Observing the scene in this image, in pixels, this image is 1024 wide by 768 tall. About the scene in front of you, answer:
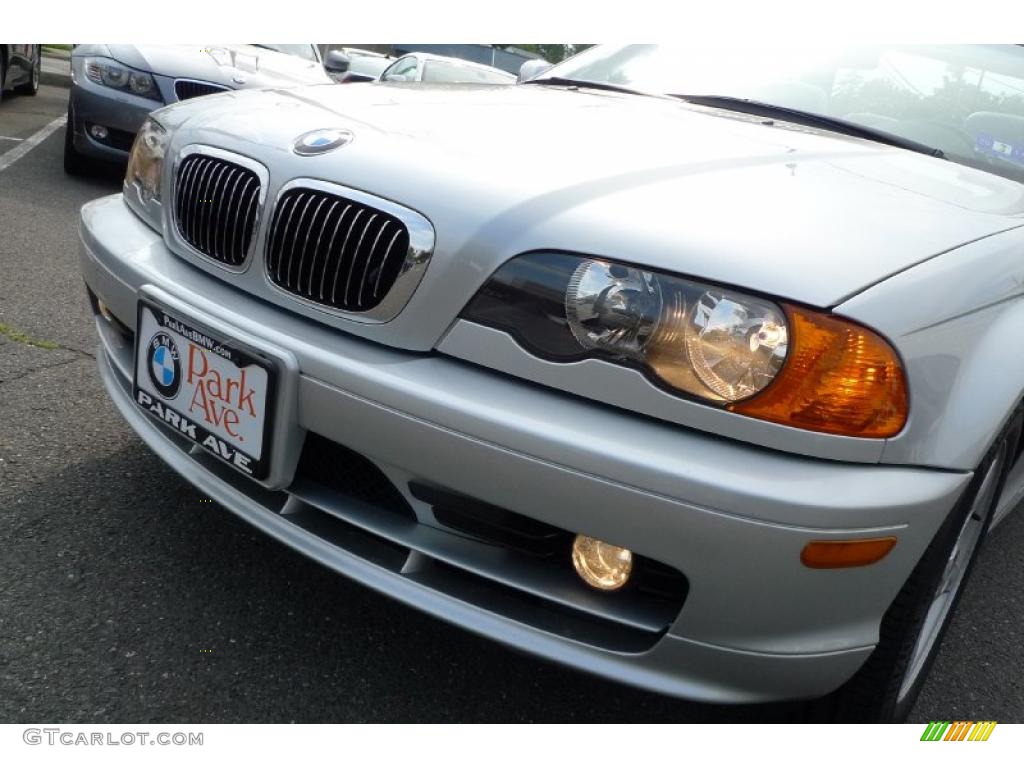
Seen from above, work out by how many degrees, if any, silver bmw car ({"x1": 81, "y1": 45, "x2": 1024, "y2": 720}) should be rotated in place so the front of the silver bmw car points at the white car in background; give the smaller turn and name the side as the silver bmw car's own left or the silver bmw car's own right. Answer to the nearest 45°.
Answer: approximately 135° to the silver bmw car's own right

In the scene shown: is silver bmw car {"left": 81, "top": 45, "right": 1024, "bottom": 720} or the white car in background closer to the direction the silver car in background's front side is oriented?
the silver bmw car

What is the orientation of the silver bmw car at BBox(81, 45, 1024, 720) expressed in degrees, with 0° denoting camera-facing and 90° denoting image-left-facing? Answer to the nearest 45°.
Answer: approximately 45°

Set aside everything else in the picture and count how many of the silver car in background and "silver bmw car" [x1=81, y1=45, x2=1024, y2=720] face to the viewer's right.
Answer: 0

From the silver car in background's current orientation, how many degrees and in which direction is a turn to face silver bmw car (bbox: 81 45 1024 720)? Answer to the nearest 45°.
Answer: approximately 45° to its left

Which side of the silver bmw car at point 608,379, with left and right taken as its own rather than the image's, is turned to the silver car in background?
right

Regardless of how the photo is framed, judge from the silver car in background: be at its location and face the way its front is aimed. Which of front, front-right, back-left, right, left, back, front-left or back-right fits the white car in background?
back

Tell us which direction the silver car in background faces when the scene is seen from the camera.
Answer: facing the viewer and to the left of the viewer
